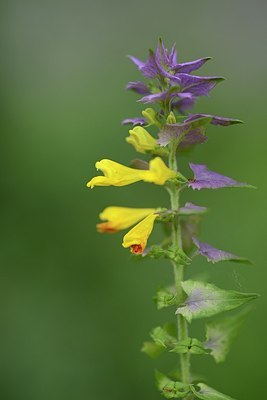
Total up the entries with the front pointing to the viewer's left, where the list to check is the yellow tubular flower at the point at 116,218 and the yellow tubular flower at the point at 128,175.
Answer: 2

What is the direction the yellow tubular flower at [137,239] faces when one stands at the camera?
facing the viewer and to the left of the viewer

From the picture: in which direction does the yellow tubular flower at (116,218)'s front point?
to the viewer's left

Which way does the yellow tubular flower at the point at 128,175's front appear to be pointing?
to the viewer's left
